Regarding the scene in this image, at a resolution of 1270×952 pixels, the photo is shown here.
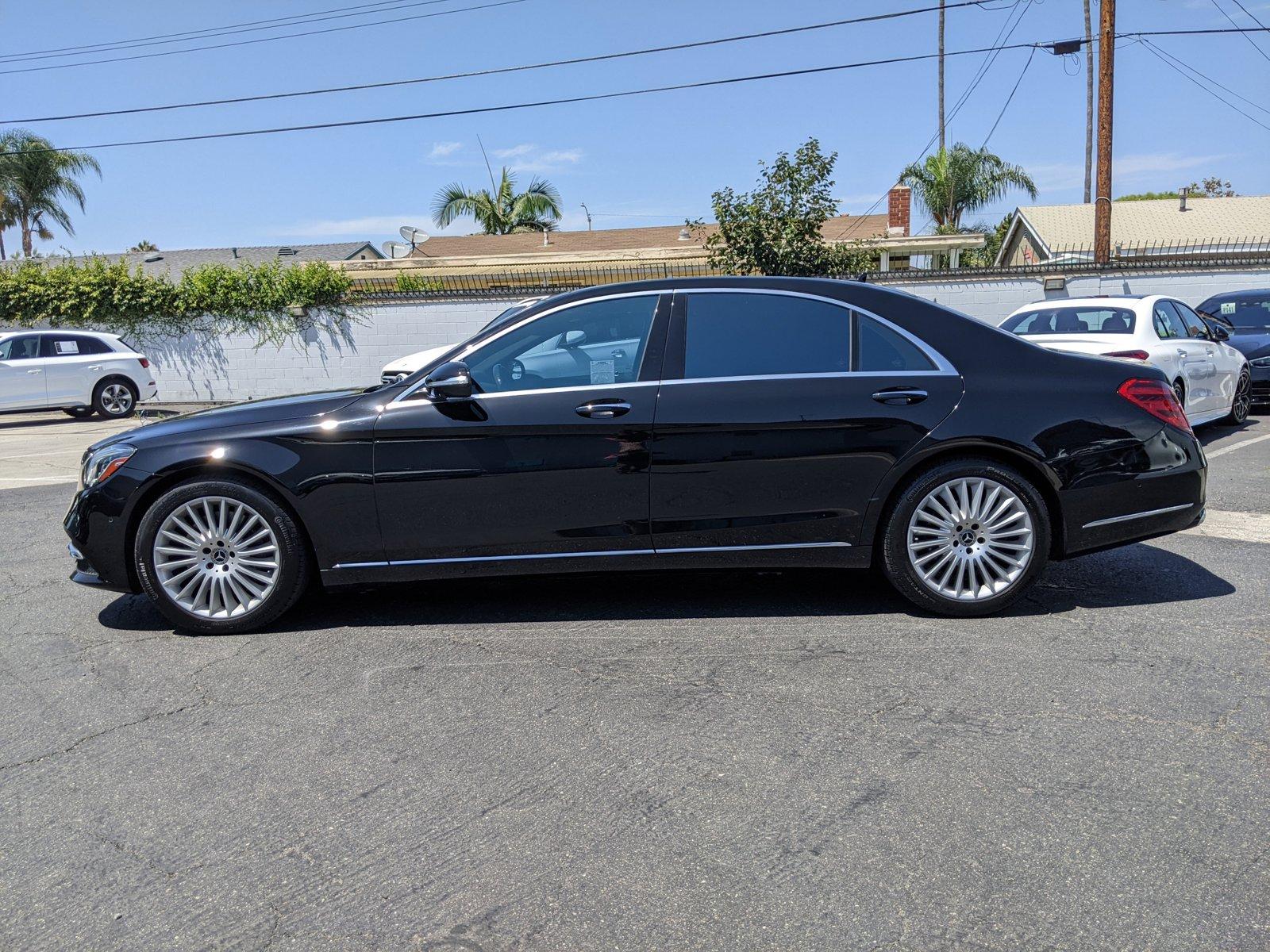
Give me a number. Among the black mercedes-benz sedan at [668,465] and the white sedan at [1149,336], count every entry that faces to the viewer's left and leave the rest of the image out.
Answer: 1

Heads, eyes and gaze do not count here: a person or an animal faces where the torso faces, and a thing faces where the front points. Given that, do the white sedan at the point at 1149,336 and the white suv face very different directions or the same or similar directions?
very different directions

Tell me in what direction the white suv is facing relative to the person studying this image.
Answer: facing to the left of the viewer

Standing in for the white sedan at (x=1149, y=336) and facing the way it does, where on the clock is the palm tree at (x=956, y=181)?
The palm tree is roughly at 10 o'clock from the white sedan.

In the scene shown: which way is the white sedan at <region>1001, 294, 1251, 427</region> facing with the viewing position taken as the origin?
facing away from the viewer and to the right of the viewer

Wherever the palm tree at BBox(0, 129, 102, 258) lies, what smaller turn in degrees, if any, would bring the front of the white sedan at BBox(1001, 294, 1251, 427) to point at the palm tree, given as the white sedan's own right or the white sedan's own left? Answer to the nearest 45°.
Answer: approximately 90° to the white sedan's own left

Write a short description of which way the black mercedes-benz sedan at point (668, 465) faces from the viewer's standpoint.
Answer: facing to the left of the viewer

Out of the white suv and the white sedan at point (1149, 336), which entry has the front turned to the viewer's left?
the white suv

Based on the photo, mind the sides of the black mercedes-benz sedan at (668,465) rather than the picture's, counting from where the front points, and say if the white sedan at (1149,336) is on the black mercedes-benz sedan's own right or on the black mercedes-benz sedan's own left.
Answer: on the black mercedes-benz sedan's own right

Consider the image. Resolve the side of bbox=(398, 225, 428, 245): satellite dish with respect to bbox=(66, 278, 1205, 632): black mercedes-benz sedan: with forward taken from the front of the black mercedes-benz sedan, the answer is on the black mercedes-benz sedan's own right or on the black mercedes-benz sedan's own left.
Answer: on the black mercedes-benz sedan's own right
